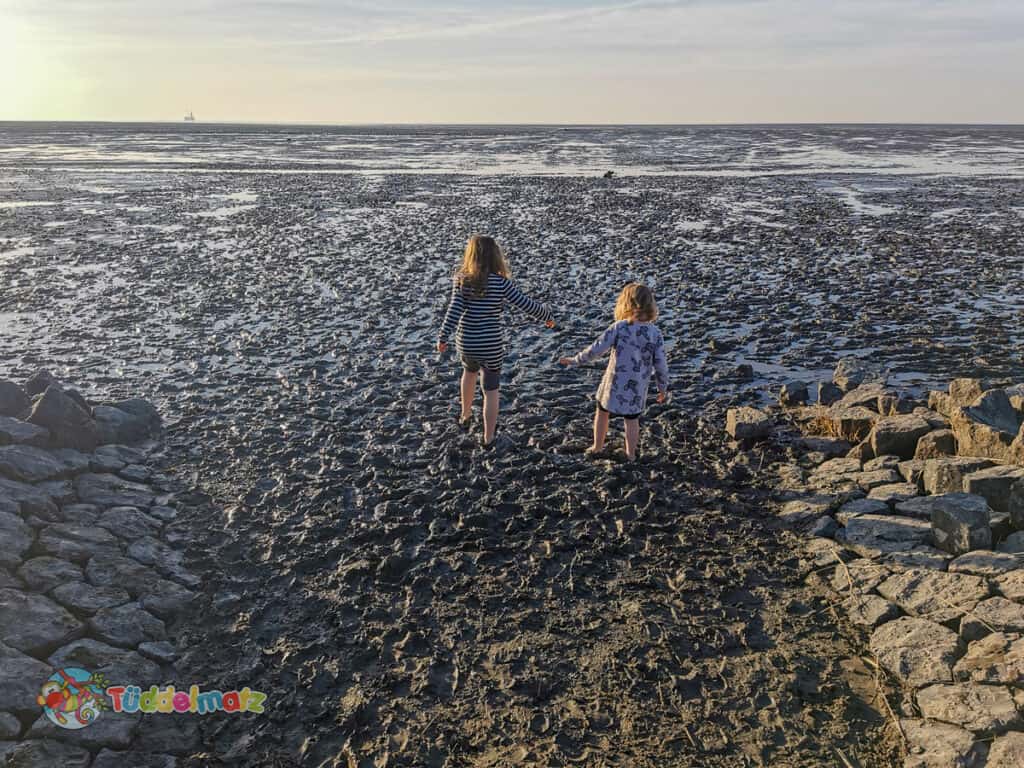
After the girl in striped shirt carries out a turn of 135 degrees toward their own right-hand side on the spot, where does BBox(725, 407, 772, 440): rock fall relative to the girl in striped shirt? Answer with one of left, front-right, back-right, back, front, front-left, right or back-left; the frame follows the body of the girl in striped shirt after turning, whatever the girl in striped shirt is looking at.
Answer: front-left

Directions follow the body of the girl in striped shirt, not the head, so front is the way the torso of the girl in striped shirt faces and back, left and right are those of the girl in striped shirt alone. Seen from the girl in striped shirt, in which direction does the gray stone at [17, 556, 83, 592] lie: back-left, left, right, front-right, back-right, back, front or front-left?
back-left

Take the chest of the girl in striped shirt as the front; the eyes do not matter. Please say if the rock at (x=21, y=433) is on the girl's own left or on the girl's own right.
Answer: on the girl's own left

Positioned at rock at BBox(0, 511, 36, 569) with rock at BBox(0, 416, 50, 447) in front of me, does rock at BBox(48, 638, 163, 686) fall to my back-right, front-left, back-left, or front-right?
back-right

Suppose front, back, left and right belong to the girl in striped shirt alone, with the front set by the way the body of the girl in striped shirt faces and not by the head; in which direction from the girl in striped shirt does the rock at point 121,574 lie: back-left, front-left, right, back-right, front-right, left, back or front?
back-left

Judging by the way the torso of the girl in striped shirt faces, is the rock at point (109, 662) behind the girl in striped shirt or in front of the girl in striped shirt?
behind

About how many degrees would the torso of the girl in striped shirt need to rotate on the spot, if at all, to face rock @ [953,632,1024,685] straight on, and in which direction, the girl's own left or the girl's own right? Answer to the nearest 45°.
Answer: approximately 135° to the girl's own right

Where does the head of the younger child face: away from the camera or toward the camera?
away from the camera

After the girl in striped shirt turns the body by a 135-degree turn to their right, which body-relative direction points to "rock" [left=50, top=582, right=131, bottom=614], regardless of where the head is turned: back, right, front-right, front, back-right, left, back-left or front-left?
right

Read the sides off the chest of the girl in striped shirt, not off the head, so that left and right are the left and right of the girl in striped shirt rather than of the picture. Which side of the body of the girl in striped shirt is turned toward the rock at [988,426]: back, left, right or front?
right

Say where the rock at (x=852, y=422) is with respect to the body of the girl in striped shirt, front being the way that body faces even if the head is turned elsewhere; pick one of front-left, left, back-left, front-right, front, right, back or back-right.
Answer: right

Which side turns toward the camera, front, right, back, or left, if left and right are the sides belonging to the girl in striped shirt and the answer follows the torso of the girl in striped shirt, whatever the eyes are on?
back

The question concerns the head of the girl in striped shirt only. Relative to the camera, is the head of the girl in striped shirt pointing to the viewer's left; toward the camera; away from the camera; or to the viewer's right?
away from the camera

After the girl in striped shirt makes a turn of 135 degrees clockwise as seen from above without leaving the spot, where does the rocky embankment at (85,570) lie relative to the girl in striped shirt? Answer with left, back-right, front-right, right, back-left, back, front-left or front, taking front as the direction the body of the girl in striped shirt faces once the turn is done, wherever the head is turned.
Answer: right
